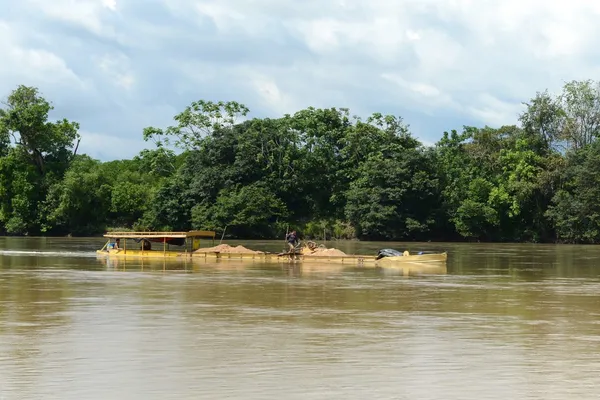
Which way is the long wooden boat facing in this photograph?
to the viewer's right
